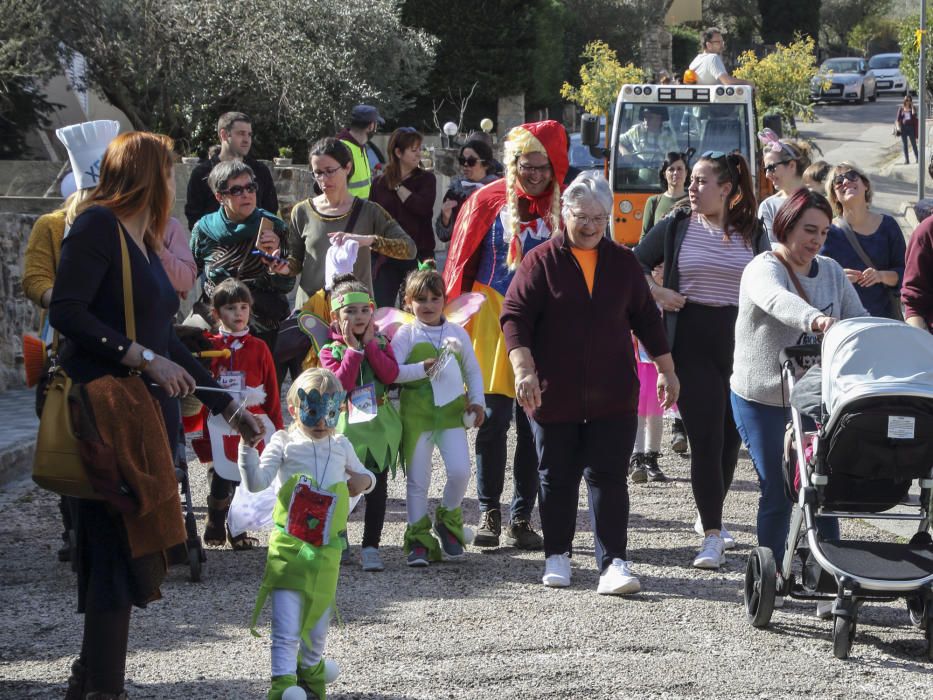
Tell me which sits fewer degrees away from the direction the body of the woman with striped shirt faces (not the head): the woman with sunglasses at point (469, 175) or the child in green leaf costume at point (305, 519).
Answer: the child in green leaf costume

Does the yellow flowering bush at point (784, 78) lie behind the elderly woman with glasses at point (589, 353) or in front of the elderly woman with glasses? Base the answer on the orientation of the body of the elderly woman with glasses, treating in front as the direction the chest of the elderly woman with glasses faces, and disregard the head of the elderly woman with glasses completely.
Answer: behind

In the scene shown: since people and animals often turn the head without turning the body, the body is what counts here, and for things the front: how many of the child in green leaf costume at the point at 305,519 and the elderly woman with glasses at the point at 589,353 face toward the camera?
2

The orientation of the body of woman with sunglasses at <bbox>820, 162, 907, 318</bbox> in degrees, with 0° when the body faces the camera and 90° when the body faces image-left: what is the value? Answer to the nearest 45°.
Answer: approximately 0°

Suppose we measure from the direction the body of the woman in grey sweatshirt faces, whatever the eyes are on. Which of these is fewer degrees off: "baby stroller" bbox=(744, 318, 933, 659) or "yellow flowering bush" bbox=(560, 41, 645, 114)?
the baby stroller

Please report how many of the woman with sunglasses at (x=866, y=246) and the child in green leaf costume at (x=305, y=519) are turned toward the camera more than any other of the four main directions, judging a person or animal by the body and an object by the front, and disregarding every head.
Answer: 2

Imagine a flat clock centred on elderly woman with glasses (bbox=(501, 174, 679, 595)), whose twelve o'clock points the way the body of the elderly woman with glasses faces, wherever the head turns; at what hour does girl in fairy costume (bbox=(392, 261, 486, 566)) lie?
The girl in fairy costume is roughly at 4 o'clock from the elderly woman with glasses.

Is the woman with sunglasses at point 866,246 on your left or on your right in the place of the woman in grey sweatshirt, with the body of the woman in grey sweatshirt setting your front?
on your left

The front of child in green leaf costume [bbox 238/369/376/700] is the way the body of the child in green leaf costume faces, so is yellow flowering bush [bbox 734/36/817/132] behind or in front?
behind

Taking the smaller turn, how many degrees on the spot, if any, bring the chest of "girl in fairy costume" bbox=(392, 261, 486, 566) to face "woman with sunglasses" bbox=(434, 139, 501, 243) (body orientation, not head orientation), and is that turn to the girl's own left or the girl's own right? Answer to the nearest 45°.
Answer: approximately 180°

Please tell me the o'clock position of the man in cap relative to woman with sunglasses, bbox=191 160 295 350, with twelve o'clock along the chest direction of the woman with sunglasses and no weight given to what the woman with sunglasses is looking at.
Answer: The man in cap is roughly at 8 o'clock from the woman with sunglasses.

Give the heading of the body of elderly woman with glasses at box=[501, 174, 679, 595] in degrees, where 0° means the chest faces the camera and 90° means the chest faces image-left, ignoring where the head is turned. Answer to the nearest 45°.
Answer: approximately 0°

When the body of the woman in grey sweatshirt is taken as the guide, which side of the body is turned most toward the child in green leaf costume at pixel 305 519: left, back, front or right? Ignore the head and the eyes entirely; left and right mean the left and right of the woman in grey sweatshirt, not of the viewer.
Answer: right

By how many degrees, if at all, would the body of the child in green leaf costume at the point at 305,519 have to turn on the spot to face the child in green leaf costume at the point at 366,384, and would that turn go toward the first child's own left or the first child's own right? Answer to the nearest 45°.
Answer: approximately 180°
